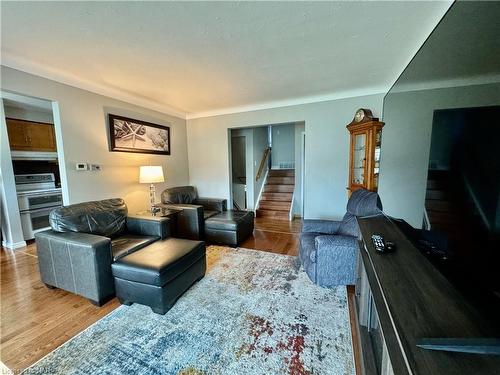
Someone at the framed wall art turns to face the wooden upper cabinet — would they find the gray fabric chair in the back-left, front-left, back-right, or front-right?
back-left

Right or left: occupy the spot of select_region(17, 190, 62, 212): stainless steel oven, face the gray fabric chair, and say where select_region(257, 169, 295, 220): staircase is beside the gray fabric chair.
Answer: left

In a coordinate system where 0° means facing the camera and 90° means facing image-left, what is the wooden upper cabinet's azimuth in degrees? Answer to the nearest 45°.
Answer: approximately 315°

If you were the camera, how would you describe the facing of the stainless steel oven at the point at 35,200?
facing the viewer and to the right of the viewer

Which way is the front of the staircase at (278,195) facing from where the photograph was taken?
facing the viewer

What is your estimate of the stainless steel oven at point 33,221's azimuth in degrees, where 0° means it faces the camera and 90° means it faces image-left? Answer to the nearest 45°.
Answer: approximately 315°

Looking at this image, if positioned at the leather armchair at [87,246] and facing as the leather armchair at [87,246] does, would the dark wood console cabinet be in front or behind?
in front

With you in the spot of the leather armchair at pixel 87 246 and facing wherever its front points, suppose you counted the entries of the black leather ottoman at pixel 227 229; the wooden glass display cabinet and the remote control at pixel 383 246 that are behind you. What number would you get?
0

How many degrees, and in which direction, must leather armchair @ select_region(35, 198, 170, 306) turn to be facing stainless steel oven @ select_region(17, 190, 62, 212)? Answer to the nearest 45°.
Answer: approximately 135° to its left

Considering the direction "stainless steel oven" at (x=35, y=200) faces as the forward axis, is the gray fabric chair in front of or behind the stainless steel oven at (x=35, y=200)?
in front

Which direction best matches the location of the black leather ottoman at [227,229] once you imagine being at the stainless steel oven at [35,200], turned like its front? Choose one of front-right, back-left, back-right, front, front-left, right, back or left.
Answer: front

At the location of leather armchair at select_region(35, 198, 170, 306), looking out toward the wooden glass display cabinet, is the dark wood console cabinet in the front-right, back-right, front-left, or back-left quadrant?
front-right

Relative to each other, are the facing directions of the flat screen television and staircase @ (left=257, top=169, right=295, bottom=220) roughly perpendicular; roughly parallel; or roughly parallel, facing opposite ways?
roughly perpendicular

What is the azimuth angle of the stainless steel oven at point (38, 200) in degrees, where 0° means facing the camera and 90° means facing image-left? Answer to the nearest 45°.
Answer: approximately 315°
